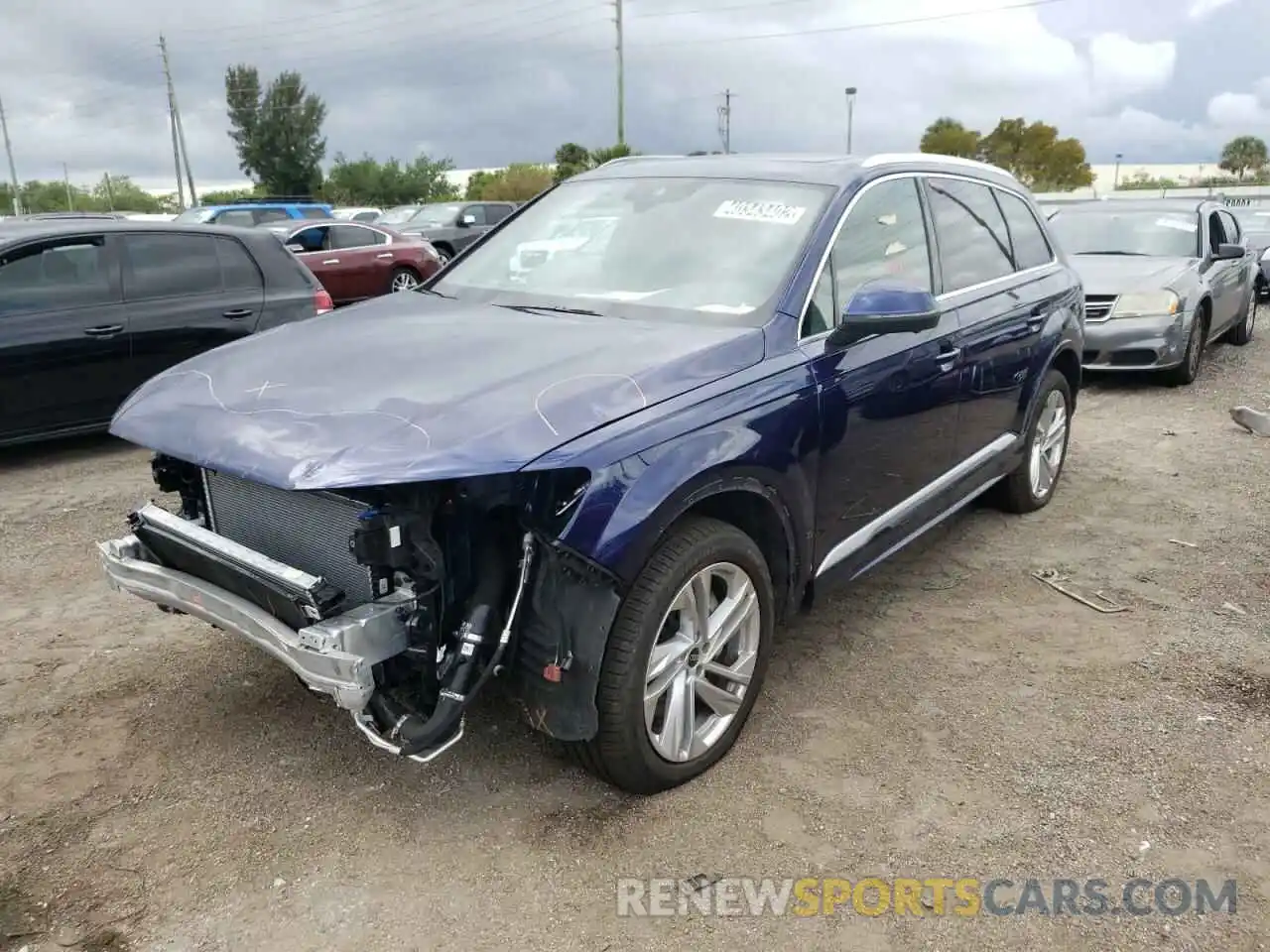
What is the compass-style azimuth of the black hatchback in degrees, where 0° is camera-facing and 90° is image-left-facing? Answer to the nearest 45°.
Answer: approximately 90°

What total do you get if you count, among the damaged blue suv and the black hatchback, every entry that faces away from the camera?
0

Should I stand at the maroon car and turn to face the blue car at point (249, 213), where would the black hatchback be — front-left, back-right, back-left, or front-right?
back-left

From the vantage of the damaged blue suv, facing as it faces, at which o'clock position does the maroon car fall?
The maroon car is roughly at 4 o'clock from the damaged blue suv.

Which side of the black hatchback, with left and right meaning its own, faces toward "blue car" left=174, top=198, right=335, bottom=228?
right

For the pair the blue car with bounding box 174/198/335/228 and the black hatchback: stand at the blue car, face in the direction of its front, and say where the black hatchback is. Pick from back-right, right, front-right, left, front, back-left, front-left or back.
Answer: front-left

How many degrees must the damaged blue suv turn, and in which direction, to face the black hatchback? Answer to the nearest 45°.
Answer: approximately 90° to its right

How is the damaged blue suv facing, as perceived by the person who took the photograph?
facing the viewer and to the left of the viewer
